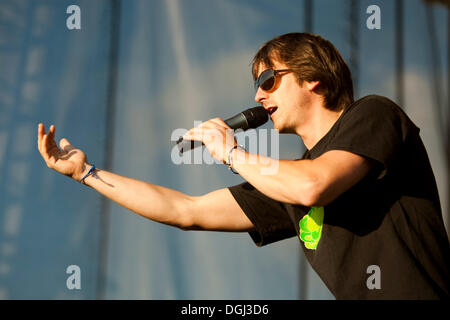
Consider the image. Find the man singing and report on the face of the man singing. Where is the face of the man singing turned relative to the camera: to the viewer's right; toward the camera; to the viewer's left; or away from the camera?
to the viewer's left

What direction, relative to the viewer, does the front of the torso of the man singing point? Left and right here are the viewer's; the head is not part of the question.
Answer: facing to the left of the viewer
